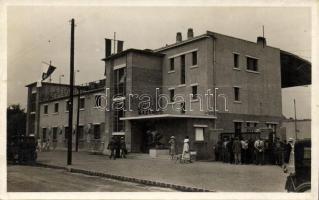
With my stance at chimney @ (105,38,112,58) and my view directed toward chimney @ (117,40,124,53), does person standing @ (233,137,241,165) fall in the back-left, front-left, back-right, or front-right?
front-right

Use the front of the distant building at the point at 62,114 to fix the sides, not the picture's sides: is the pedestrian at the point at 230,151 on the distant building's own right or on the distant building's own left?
on the distant building's own left

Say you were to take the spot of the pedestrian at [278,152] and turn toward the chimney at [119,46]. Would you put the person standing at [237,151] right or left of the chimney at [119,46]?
left

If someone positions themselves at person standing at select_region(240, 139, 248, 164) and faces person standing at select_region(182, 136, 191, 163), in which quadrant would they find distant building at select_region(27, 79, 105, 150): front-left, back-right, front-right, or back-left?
front-right

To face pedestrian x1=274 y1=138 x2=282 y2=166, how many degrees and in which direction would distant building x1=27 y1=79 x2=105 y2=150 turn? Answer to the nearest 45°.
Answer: approximately 90° to its left

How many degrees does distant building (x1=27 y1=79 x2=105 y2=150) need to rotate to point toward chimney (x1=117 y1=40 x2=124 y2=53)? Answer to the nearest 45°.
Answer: approximately 90° to its left

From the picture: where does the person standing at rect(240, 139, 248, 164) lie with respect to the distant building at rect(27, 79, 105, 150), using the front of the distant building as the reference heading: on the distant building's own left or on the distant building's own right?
on the distant building's own left

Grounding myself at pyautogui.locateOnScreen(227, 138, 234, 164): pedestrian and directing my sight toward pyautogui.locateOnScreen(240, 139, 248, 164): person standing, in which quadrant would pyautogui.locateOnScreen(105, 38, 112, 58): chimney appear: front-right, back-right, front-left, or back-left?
back-left

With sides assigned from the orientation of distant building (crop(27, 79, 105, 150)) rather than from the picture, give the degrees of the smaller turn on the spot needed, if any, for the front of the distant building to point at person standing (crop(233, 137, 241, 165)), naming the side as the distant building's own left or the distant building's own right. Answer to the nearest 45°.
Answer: approximately 90° to the distant building's own left

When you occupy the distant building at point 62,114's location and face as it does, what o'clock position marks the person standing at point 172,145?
The person standing is roughly at 10 o'clock from the distant building.
